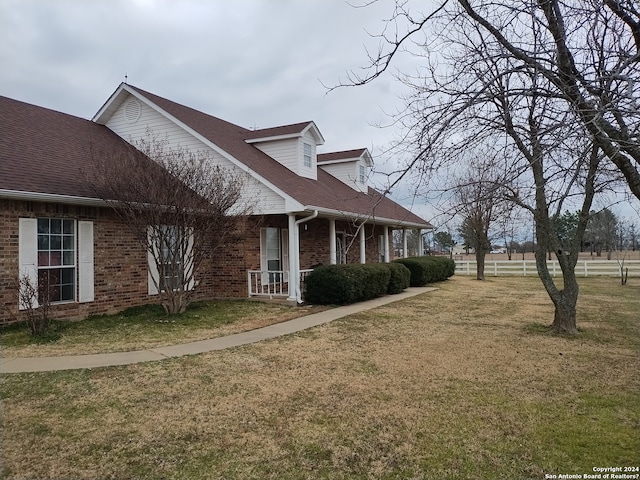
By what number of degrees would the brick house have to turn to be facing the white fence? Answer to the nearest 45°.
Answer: approximately 90° to its left

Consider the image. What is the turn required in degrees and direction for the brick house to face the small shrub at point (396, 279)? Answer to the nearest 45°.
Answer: approximately 45° to its left

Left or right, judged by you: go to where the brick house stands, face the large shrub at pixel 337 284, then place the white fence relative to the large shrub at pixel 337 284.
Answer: left

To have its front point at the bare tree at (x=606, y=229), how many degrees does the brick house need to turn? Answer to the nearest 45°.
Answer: approximately 90° to its left

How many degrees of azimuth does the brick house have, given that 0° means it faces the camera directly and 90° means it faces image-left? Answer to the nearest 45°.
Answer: approximately 315°

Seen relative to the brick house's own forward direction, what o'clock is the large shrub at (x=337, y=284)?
The large shrub is roughly at 11 o'clock from the brick house.
